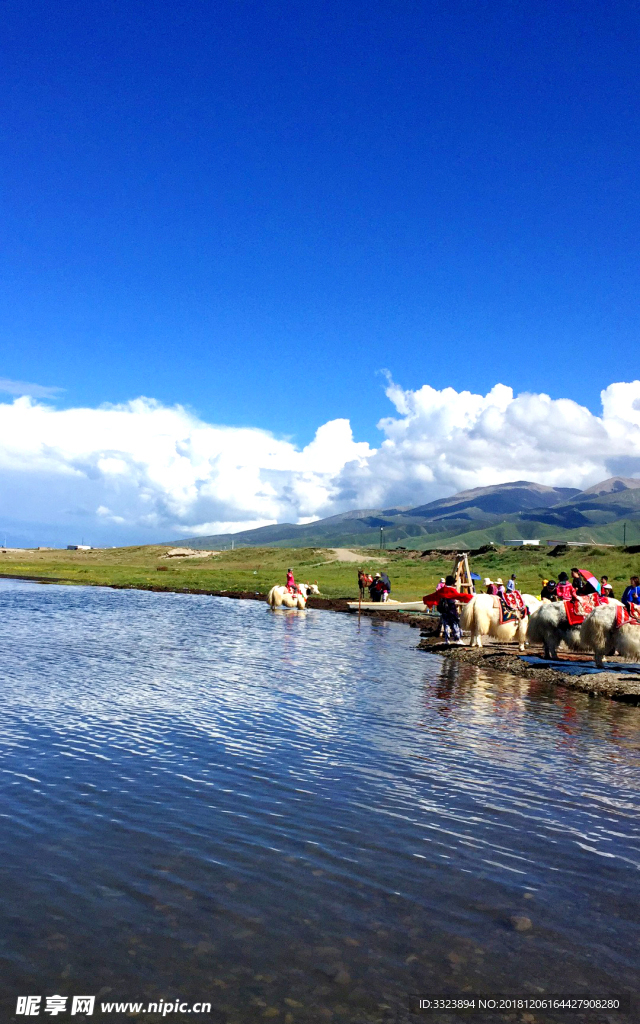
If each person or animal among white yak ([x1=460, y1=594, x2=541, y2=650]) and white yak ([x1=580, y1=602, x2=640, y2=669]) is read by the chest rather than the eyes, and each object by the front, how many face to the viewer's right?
2

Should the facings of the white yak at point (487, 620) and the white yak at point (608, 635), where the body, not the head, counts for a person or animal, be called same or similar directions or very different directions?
same or similar directions

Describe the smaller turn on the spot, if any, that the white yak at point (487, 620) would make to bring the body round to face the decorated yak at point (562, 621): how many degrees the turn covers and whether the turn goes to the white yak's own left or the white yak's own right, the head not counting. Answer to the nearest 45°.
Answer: approximately 45° to the white yak's own right

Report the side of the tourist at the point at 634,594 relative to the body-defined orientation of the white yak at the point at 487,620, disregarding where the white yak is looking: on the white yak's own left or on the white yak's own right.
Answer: on the white yak's own right

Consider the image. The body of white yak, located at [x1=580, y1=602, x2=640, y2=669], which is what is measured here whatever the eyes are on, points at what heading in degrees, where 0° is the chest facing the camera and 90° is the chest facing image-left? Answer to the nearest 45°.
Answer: approximately 270°

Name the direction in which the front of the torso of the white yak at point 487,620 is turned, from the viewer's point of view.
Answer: to the viewer's right
